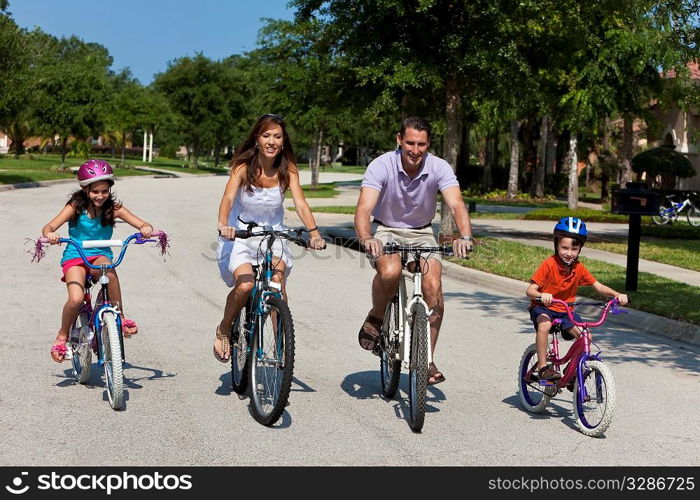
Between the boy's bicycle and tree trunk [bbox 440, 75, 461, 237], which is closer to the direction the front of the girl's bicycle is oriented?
the boy's bicycle

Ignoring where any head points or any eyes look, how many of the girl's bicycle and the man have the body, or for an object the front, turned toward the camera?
2

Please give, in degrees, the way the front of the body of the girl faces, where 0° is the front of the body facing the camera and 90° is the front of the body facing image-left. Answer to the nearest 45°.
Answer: approximately 0°

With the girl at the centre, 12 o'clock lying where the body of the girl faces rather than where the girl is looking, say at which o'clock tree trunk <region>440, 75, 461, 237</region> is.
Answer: The tree trunk is roughly at 7 o'clock from the girl.

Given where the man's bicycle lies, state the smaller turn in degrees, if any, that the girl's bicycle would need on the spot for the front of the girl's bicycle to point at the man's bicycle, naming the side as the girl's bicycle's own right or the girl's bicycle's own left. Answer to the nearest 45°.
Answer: approximately 90° to the girl's bicycle's own left

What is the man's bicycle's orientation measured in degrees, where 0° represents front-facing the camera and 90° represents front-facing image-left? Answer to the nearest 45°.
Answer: approximately 0°

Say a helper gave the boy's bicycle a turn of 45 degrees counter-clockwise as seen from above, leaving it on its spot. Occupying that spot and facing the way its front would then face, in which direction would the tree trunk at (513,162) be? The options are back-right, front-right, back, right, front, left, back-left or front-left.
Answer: left

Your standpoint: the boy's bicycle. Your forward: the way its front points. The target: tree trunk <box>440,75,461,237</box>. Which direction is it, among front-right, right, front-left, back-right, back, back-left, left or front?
back-left
